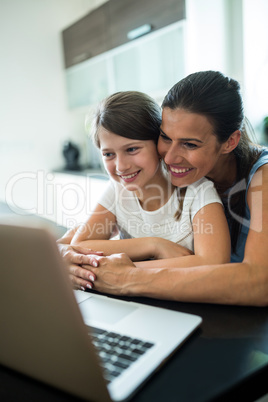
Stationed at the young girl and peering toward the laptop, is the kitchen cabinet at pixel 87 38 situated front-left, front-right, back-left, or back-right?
back-right

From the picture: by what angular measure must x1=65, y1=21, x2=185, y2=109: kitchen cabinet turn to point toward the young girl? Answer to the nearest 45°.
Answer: approximately 45° to its left

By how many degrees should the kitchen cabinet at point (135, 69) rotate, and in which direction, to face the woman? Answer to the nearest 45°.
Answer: approximately 45° to its left

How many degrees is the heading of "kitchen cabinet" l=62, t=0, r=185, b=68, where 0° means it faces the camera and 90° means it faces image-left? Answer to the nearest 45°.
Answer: approximately 45°

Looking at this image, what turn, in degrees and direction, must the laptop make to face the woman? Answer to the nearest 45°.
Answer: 0° — it already faces them

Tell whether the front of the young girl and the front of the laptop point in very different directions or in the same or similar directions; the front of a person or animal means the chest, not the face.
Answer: very different directions

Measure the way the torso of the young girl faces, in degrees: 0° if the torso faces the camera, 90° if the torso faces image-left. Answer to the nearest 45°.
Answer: approximately 45°

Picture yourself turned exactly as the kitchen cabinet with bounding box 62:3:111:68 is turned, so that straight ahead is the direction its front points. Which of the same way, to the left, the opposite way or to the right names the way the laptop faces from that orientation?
the opposite way
